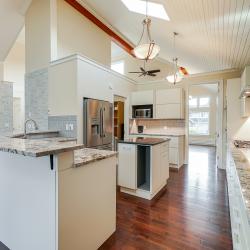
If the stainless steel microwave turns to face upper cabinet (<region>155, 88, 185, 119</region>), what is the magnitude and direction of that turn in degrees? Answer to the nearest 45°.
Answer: approximately 45° to its left

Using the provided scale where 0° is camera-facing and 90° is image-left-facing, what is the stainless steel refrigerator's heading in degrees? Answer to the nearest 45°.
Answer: approximately 315°

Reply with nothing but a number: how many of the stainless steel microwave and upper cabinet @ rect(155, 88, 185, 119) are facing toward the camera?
2

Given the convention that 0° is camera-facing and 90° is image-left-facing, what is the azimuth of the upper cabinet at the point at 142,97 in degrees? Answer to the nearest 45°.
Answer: approximately 0°

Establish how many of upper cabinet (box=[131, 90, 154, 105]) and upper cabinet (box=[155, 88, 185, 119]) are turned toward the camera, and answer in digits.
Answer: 2

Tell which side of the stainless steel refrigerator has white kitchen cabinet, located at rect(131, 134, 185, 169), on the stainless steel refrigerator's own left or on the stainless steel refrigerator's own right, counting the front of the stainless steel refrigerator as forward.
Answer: on the stainless steel refrigerator's own left

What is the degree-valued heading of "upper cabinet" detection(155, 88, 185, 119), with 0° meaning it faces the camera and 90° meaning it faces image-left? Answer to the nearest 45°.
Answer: approximately 0°

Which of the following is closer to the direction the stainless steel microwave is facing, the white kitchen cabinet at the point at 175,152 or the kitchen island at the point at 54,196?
the kitchen island
